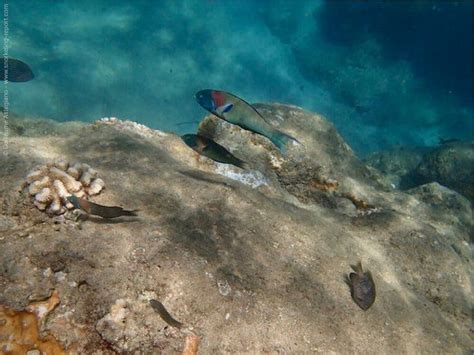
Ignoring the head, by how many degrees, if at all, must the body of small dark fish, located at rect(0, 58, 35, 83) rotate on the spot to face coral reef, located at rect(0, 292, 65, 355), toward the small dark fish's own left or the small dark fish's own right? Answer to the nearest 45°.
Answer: approximately 90° to the small dark fish's own right

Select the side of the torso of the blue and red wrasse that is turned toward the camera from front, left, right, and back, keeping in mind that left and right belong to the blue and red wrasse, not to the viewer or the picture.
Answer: left

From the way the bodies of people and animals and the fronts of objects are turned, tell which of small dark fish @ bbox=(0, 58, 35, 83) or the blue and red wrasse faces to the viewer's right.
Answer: the small dark fish

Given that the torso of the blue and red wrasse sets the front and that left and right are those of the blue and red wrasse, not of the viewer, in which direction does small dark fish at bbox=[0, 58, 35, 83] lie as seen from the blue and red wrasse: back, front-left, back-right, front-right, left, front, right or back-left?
front-right

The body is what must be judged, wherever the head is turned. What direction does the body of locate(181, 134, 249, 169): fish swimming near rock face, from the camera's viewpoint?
to the viewer's left

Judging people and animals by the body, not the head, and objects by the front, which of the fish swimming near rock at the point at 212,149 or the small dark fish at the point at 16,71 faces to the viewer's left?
the fish swimming near rock

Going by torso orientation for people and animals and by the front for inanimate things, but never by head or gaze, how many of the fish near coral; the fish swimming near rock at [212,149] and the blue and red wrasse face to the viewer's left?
3

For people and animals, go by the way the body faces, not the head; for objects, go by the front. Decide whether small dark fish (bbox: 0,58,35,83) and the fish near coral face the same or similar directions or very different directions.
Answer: very different directions

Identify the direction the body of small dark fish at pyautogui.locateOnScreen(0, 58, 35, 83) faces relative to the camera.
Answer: to the viewer's right

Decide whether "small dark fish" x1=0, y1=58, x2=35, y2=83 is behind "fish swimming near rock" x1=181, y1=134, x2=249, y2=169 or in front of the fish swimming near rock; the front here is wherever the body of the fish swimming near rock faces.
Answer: in front

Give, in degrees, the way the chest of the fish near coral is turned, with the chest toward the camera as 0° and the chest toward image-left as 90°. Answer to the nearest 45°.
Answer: approximately 90°
